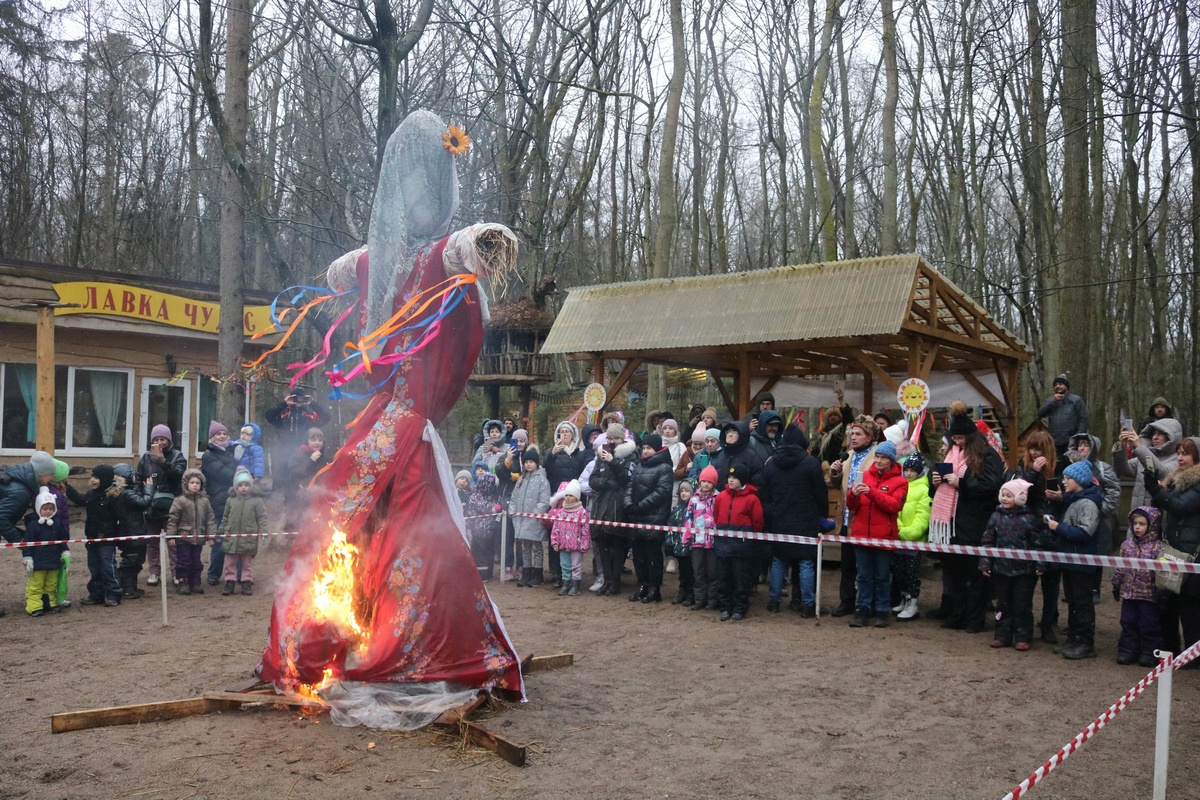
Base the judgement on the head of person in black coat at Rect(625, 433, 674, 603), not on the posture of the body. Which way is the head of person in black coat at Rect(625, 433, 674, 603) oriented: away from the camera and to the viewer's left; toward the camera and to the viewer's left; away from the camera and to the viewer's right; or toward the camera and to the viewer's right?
toward the camera and to the viewer's left

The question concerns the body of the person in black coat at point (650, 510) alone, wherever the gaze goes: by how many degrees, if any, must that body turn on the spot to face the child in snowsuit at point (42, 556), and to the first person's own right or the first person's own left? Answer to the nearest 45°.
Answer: approximately 45° to the first person's own right

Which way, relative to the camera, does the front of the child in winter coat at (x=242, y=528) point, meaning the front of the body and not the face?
toward the camera

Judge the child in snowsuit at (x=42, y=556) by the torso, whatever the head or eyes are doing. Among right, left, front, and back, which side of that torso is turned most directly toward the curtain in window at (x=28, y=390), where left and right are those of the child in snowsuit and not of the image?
back

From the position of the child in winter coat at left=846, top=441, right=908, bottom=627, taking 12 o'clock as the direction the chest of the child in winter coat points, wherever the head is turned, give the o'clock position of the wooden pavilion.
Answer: The wooden pavilion is roughly at 4 o'clock from the child in winter coat.

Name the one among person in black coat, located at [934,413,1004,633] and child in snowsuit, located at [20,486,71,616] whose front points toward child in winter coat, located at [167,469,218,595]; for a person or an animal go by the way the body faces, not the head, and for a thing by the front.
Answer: the person in black coat

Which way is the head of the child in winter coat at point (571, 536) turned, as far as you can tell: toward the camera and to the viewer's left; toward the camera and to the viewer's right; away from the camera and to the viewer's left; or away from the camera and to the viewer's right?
toward the camera and to the viewer's left

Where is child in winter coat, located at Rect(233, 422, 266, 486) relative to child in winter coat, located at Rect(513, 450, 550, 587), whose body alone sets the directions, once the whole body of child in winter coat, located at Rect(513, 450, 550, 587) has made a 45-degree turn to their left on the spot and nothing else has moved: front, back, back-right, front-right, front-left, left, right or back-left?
right

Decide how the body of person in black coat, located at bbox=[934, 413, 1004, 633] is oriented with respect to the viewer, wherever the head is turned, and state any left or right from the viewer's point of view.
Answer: facing to the left of the viewer

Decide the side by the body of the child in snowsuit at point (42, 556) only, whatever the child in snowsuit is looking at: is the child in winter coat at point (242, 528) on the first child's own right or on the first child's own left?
on the first child's own left

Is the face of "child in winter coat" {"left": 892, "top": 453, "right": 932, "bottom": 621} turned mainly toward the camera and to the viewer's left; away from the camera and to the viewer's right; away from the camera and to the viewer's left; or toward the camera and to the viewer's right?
toward the camera and to the viewer's left

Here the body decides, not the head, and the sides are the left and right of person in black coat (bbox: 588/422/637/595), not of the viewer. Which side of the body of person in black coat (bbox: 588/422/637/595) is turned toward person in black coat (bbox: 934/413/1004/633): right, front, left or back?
left

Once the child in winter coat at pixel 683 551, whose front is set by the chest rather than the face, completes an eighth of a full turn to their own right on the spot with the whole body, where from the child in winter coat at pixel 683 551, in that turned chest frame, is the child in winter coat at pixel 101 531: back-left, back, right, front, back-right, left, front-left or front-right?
front
